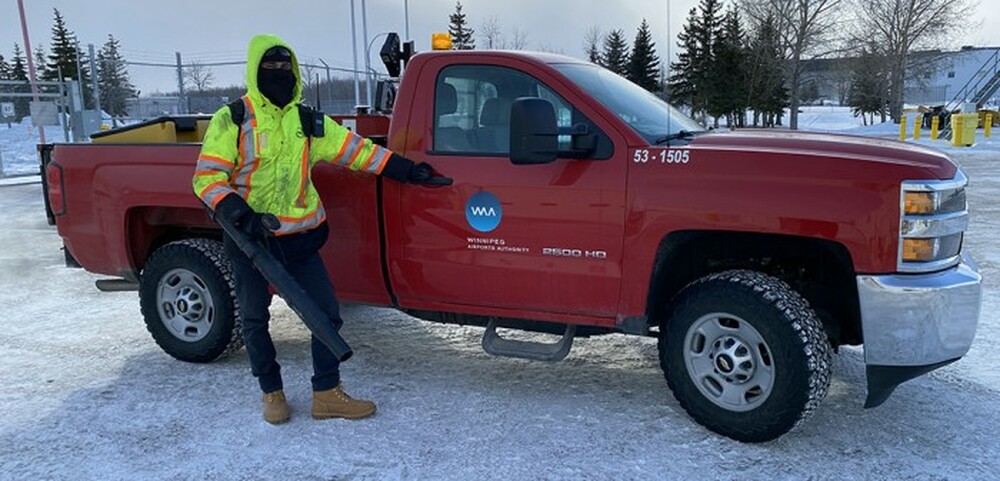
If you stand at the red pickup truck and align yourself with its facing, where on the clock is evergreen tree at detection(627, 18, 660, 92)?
The evergreen tree is roughly at 8 o'clock from the red pickup truck.

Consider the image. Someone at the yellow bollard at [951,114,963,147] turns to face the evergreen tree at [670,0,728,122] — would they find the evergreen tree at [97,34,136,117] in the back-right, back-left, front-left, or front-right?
front-left

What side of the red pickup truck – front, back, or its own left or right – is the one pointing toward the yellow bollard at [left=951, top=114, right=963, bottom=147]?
left

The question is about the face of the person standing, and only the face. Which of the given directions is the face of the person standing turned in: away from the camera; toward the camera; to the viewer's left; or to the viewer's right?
toward the camera

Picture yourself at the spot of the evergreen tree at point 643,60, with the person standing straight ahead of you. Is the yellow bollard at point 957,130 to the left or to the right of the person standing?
left

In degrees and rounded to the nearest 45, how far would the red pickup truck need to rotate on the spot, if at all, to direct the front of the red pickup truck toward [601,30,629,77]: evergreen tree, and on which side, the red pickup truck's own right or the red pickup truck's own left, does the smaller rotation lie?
approximately 135° to the red pickup truck's own left

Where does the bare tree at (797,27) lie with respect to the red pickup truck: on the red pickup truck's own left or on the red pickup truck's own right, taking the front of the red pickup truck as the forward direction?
on the red pickup truck's own left

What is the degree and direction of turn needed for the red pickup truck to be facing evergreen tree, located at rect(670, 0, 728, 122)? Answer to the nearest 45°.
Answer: approximately 135° to its left

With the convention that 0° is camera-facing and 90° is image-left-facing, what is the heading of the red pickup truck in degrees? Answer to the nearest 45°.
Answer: approximately 315°
